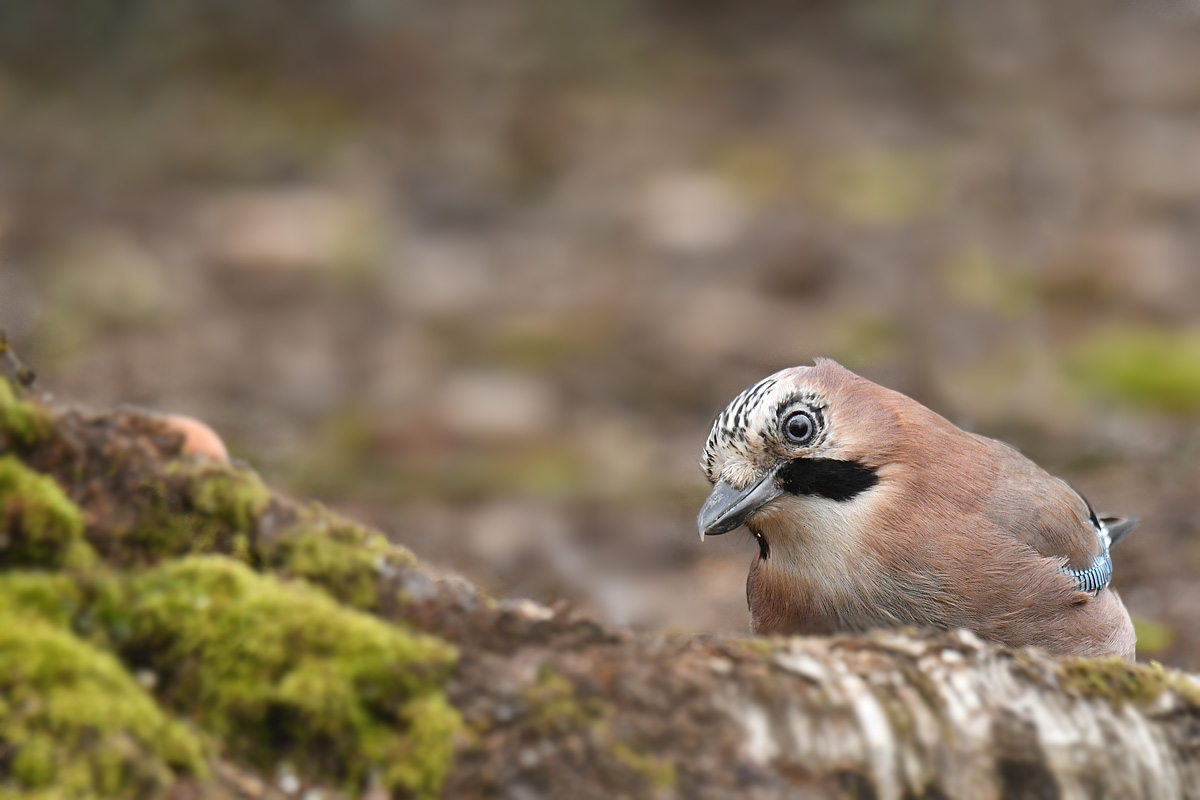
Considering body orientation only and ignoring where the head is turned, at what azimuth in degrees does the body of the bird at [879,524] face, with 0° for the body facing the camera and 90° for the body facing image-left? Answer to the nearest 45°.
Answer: approximately 45°
